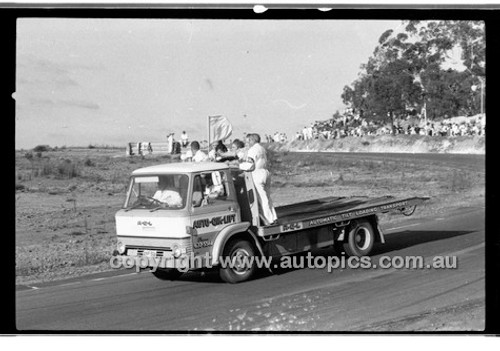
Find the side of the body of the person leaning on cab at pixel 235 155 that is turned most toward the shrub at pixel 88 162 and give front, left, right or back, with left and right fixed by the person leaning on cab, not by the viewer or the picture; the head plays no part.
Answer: right

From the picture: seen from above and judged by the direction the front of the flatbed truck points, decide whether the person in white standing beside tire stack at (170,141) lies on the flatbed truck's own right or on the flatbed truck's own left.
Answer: on the flatbed truck's own right

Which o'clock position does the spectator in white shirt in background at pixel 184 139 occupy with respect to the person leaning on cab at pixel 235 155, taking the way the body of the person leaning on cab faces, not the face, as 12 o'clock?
The spectator in white shirt in background is roughly at 2 o'clock from the person leaning on cab.

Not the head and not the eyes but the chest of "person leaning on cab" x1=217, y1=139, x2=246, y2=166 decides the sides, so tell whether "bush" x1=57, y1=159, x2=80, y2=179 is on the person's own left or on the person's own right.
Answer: on the person's own right

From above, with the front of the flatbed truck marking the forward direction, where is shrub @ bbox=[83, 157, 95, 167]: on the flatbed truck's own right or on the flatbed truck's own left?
on the flatbed truck's own right

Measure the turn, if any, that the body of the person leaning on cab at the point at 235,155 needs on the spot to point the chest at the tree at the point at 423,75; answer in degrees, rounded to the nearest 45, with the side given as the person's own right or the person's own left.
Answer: approximately 135° to the person's own right

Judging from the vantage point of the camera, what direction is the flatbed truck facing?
facing the viewer and to the left of the viewer

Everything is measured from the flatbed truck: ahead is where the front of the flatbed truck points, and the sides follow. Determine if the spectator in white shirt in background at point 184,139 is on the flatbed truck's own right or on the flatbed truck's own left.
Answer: on the flatbed truck's own right

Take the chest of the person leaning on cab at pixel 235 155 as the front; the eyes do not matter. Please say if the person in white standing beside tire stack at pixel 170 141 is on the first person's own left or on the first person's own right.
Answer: on the first person's own right

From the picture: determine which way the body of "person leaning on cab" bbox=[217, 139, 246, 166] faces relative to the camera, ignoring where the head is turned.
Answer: to the viewer's left
